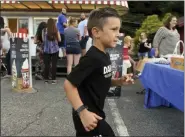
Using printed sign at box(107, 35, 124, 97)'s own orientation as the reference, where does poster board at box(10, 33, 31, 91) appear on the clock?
The poster board is roughly at 3 o'clock from the printed sign.

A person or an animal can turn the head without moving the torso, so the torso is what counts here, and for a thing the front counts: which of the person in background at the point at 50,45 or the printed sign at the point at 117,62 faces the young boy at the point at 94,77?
the printed sign

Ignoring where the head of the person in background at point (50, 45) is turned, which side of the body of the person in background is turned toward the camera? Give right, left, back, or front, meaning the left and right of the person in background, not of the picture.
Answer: back

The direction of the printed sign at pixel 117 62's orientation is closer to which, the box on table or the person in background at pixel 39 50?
the box on table
